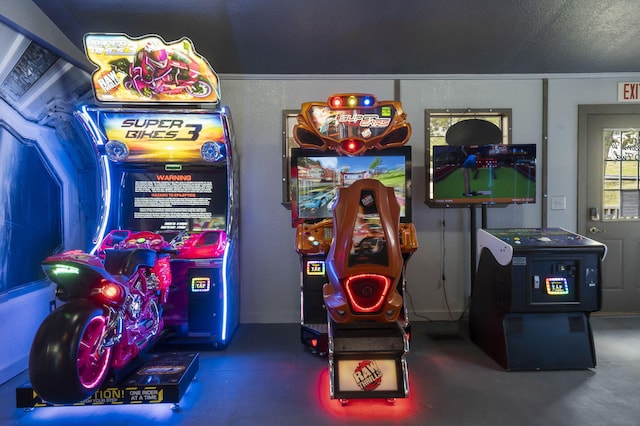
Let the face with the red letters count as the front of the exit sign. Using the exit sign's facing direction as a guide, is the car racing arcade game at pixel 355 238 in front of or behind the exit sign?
in front

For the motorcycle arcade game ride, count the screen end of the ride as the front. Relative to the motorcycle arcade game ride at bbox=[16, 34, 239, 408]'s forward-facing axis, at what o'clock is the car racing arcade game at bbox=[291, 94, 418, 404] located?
the car racing arcade game at bbox=[291, 94, 418, 404] is roughly at 3 o'clock from the motorcycle arcade game ride at bbox=[16, 34, 239, 408].

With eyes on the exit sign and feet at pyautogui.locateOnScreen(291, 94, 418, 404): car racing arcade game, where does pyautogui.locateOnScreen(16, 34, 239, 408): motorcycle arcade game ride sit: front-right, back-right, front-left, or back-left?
back-left

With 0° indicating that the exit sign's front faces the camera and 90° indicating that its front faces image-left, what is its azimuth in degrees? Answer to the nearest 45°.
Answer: approximately 0°

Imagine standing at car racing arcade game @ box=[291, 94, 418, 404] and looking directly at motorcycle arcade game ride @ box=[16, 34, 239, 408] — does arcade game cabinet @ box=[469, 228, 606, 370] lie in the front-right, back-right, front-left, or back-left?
back-right

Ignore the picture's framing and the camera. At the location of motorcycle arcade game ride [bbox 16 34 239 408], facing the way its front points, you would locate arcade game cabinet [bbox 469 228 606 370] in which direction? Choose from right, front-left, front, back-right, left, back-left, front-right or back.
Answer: left

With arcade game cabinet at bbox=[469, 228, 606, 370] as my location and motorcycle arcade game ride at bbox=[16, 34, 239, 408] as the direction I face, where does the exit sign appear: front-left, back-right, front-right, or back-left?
back-right

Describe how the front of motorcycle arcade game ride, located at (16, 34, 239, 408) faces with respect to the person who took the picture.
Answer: facing away from the viewer and to the right of the viewer
